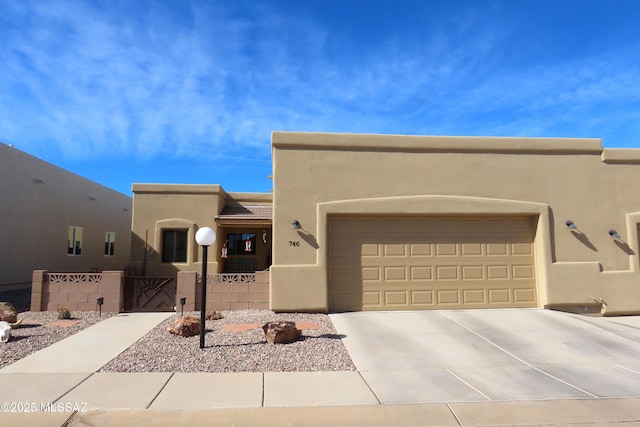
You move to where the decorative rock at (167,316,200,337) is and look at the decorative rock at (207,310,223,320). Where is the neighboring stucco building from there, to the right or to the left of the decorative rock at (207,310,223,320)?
left

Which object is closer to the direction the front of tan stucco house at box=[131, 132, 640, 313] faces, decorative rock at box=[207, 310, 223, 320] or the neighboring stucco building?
the decorative rock

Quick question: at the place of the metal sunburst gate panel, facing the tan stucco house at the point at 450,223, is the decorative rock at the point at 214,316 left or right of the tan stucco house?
right

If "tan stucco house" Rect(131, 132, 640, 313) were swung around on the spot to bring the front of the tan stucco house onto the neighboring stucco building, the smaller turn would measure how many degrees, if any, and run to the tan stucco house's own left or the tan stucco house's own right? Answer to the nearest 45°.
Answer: approximately 90° to the tan stucco house's own right

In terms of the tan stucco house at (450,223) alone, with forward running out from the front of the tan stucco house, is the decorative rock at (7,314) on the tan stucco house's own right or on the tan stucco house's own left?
on the tan stucco house's own right

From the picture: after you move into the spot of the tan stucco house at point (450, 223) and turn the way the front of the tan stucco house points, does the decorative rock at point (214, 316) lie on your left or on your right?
on your right

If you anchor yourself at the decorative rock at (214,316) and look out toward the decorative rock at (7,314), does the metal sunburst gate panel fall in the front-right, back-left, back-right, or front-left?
front-right

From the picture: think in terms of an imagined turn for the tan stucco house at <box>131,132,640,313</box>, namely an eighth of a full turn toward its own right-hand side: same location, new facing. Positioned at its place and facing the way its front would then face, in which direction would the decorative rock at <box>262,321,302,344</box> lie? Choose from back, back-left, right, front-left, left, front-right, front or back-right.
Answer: front

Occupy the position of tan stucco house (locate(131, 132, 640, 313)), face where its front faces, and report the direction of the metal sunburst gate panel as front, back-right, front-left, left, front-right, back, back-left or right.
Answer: right

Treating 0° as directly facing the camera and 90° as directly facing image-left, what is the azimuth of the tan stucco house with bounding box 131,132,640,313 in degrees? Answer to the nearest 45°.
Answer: approximately 0°
